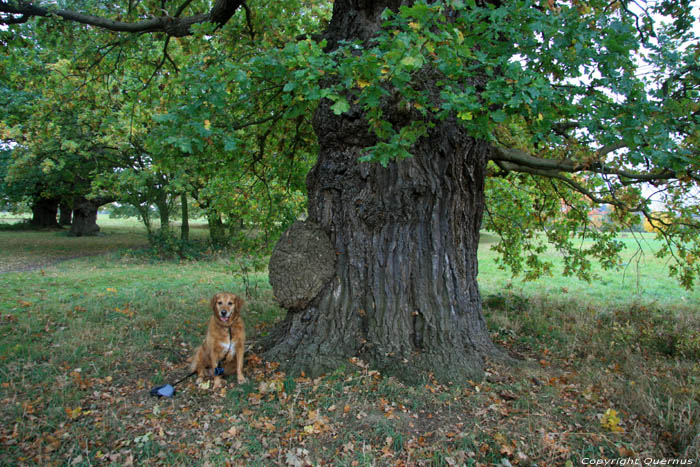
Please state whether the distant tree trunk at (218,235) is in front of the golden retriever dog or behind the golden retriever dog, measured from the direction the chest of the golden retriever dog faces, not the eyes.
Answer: behind

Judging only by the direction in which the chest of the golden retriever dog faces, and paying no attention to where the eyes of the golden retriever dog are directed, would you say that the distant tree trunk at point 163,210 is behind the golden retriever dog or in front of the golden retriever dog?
behind

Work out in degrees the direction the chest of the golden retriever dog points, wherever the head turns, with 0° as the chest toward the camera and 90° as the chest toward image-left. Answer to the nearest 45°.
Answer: approximately 315°
